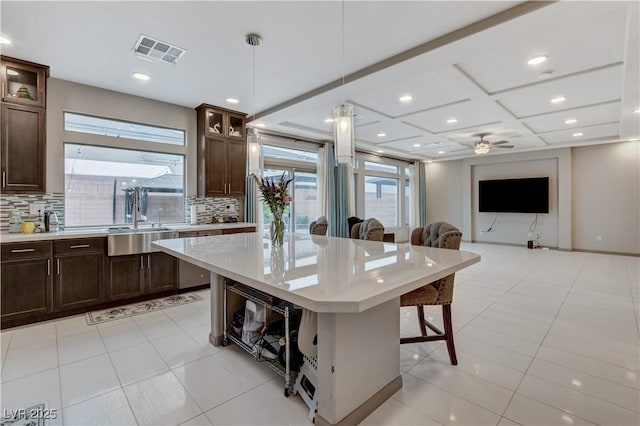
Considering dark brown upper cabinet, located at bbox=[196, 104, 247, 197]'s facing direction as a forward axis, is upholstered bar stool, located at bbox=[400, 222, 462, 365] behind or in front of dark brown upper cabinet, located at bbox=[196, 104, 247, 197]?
in front

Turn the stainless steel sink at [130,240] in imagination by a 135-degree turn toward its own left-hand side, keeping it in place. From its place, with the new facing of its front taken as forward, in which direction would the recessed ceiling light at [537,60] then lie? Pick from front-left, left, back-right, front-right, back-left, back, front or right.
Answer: right

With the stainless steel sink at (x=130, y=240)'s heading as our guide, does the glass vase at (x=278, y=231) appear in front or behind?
in front

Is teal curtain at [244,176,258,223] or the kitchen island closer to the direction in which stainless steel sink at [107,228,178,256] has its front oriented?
the kitchen island

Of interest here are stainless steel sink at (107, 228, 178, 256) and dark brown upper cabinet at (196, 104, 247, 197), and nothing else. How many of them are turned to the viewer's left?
0

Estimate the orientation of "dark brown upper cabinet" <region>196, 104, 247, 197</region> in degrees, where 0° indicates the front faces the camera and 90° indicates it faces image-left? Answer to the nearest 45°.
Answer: approximately 315°

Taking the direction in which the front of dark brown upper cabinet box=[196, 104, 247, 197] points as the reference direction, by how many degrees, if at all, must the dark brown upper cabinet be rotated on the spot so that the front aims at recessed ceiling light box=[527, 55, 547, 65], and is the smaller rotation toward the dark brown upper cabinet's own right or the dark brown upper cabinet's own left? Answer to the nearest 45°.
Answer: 0° — it already faces it

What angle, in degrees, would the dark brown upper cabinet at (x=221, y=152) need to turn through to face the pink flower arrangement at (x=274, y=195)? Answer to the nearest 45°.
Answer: approximately 45° to its right

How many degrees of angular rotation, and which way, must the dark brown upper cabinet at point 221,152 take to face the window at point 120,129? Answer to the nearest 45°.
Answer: approximately 135° to its right

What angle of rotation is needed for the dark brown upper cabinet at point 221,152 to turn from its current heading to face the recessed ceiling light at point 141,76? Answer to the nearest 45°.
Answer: approximately 90° to its right

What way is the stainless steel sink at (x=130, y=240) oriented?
toward the camera

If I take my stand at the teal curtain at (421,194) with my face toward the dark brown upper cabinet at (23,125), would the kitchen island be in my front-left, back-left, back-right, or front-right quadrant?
front-left
